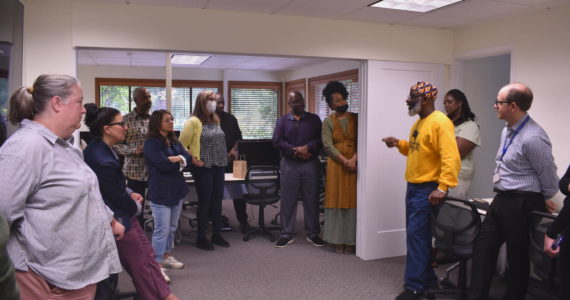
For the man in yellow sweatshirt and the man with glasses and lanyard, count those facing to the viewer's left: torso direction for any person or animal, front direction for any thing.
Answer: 2

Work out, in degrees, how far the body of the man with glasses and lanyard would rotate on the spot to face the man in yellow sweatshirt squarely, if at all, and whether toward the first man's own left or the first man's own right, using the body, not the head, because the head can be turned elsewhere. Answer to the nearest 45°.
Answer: approximately 45° to the first man's own right

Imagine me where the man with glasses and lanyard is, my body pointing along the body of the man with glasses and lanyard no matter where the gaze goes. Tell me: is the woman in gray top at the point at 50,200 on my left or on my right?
on my left

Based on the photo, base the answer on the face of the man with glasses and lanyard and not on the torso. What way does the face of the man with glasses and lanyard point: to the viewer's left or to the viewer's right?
to the viewer's left

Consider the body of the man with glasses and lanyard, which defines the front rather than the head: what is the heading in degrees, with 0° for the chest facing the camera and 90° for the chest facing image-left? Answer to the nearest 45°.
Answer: approximately 90°

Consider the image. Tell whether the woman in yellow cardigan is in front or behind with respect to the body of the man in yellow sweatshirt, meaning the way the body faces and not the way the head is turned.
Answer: in front

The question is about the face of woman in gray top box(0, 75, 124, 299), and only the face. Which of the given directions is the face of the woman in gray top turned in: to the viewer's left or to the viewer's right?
to the viewer's right

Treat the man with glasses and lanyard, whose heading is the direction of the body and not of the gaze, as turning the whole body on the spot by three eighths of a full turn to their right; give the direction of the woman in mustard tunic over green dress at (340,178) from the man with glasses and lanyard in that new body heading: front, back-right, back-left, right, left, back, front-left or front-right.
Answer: left

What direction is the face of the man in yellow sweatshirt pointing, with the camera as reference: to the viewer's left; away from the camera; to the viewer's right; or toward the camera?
to the viewer's left

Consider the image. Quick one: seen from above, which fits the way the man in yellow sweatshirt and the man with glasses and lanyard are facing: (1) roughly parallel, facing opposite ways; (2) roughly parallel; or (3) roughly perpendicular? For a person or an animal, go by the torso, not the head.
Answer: roughly parallel

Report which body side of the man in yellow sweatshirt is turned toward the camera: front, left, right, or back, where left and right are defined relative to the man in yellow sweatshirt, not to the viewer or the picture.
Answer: left

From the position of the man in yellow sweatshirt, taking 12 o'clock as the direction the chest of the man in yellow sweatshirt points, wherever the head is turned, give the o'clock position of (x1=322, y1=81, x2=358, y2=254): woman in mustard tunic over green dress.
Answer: The woman in mustard tunic over green dress is roughly at 2 o'clock from the man in yellow sweatshirt.
